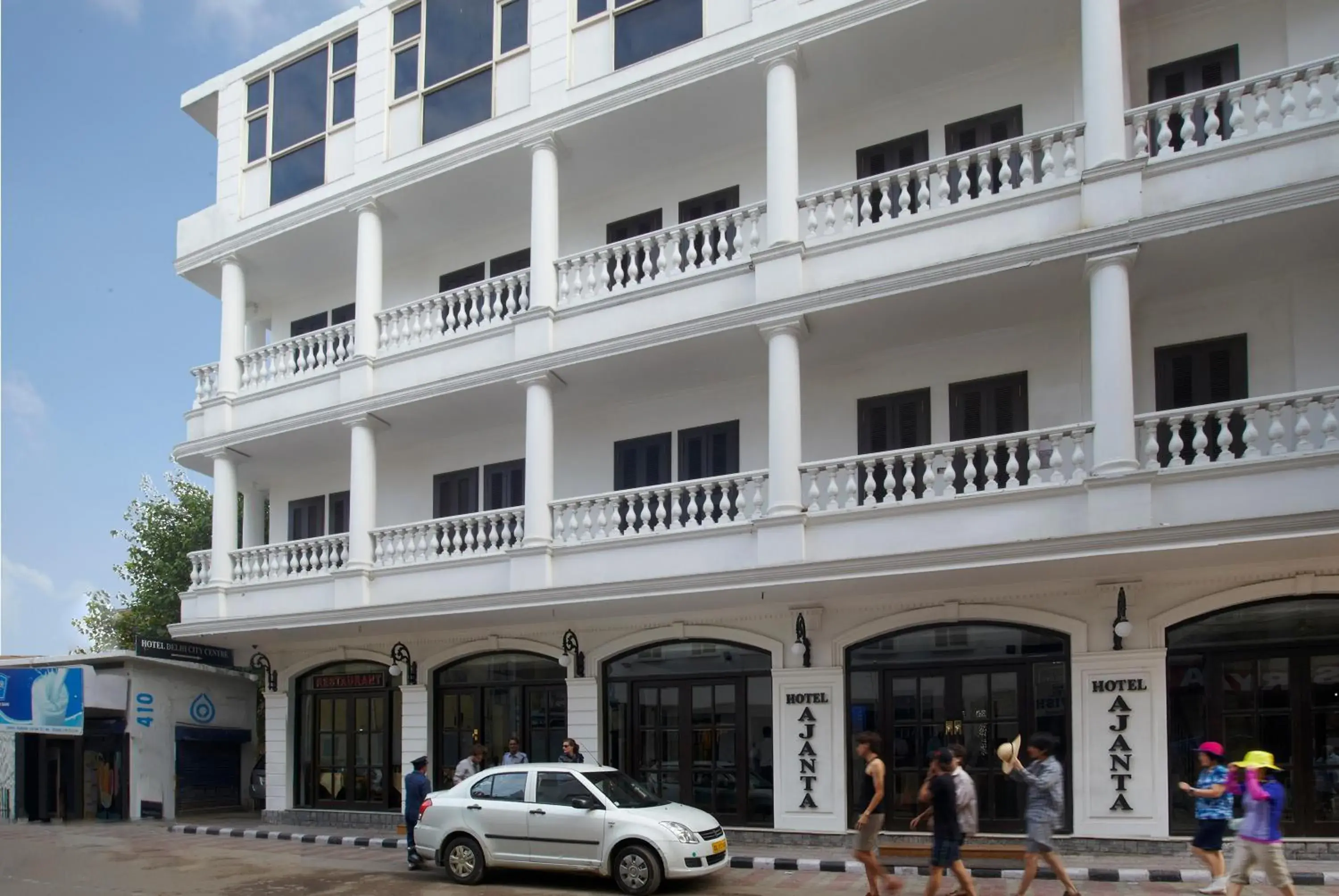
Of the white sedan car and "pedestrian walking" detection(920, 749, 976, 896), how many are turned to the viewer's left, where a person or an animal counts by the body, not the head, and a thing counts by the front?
1

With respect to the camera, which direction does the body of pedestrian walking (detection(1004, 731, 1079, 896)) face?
to the viewer's left

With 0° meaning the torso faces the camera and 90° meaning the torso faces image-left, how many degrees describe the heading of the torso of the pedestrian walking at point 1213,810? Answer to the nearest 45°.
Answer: approximately 90°

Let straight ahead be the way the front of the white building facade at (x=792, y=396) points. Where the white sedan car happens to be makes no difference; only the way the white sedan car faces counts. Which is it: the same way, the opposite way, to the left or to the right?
to the left

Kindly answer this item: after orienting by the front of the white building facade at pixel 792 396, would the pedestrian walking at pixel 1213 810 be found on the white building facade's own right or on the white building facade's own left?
on the white building facade's own left

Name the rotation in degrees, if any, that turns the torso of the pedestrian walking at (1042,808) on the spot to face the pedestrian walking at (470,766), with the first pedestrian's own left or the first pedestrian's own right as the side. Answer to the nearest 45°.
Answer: approximately 45° to the first pedestrian's own right

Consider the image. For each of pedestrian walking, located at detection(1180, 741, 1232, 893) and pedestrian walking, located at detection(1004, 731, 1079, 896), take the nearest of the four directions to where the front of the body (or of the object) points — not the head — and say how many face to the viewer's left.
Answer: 2

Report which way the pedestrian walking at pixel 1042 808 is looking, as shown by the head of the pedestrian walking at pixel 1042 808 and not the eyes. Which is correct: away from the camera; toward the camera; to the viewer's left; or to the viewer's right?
to the viewer's left

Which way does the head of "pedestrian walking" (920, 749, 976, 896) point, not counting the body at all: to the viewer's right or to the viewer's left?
to the viewer's left
